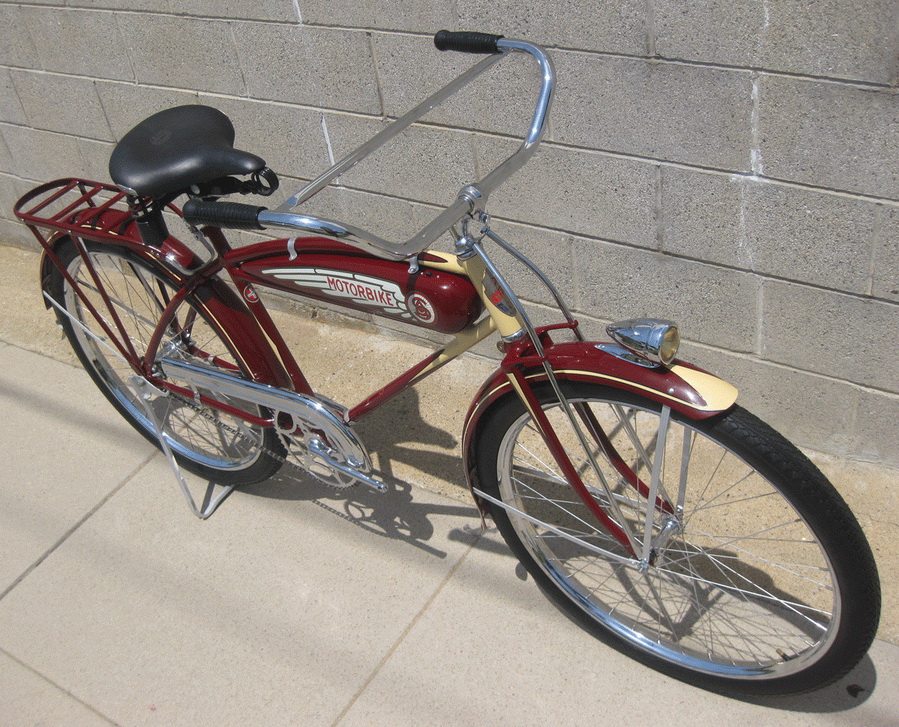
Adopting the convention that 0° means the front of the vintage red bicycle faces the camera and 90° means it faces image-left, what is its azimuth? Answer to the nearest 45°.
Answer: approximately 315°
